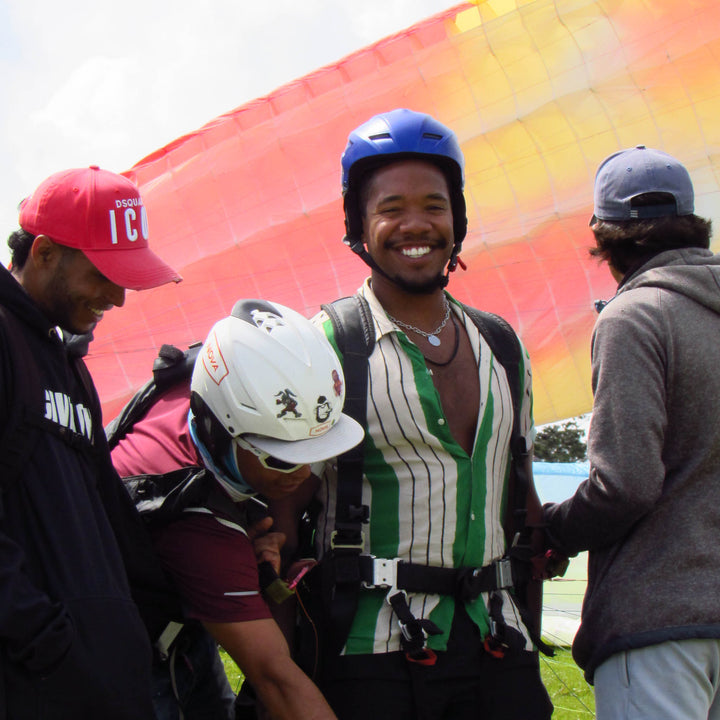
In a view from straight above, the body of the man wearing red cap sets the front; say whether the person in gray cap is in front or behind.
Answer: in front

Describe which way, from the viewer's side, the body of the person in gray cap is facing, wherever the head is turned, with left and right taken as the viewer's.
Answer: facing away from the viewer and to the left of the viewer

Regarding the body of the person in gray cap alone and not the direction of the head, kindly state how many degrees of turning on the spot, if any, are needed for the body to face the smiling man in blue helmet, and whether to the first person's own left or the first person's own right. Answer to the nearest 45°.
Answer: approximately 45° to the first person's own left

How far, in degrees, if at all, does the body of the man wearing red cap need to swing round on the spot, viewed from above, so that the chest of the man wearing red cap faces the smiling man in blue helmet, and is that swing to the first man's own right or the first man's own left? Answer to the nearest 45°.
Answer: approximately 45° to the first man's own left

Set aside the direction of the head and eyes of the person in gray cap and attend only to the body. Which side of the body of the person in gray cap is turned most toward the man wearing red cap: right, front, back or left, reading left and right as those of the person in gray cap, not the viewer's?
left

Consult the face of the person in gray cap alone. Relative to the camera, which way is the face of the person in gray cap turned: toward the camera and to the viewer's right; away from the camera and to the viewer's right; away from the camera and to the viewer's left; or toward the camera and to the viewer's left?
away from the camera and to the viewer's left

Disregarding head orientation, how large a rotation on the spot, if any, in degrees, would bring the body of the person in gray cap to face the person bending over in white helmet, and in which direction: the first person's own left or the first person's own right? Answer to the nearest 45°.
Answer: approximately 45° to the first person's own left

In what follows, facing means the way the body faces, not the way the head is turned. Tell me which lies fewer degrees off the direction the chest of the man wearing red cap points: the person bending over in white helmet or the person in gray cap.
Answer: the person in gray cap
